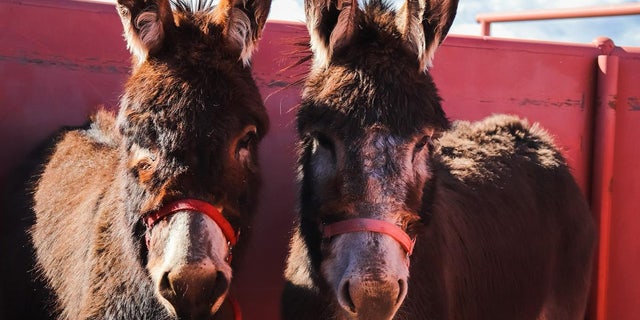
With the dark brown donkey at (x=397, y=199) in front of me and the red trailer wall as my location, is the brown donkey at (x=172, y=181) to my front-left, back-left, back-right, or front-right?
front-right

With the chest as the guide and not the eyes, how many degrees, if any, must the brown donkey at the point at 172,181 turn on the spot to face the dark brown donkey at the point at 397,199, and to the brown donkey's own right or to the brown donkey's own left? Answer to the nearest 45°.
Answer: approximately 45° to the brown donkey's own left

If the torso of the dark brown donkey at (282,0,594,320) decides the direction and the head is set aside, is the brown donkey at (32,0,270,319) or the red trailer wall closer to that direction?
the brown donkey

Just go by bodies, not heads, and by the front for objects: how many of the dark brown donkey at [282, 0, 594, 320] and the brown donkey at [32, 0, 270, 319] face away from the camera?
0

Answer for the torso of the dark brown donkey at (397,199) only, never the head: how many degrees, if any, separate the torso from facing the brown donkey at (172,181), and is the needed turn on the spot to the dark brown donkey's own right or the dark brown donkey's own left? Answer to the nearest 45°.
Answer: approximately 45° to the dark brown donkey's own right

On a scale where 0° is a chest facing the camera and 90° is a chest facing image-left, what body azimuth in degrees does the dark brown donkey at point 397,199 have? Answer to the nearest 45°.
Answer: approximately 45°

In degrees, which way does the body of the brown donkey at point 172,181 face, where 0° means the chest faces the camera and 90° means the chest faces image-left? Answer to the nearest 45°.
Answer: approximately 315°
